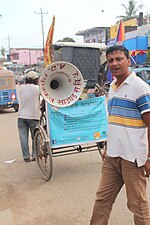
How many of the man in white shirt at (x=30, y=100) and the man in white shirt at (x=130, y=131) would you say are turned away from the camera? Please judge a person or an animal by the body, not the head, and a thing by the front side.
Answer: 1

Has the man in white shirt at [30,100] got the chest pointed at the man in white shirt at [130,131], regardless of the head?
no

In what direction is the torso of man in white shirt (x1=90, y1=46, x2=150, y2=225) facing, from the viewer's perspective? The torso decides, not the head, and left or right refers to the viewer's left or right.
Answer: facing the viewer and to the left of the viewer

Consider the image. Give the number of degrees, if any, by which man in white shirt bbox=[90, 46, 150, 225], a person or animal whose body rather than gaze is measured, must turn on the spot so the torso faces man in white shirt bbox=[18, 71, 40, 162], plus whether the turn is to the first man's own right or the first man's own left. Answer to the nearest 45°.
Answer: approximately 90° to the first man's own right

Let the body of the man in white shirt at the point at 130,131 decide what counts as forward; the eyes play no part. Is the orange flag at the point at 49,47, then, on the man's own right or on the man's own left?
on the man's own right

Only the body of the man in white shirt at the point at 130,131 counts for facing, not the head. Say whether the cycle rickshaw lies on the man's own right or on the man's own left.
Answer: on the man's own right

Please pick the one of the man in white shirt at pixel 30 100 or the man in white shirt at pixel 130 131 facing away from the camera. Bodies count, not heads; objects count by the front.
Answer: the man in white shirt at pixel 30 100

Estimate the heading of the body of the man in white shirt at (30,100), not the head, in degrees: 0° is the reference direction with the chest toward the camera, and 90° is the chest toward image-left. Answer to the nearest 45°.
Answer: approximately 180°
